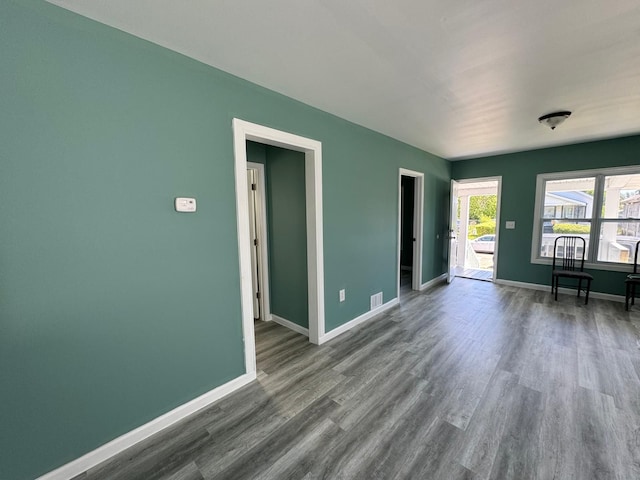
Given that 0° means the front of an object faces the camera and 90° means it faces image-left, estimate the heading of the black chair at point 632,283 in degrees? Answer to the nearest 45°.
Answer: approximately 45°

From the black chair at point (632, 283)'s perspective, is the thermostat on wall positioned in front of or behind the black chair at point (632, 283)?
in front
